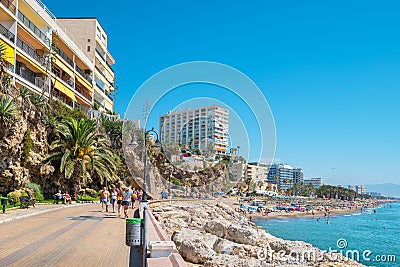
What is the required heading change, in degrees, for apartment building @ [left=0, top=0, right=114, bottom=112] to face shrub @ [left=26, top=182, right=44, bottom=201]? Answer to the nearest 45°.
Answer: approximately 45° to its right

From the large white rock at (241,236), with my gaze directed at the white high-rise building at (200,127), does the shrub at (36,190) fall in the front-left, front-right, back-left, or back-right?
front-left

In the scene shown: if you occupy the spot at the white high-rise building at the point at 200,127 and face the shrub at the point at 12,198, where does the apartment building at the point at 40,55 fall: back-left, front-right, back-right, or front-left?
front-right

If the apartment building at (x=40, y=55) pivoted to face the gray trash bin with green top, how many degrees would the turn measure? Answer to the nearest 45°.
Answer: approximately 45° to its right

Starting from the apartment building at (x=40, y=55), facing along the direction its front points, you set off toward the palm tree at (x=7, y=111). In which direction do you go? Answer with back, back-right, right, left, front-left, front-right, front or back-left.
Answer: front-right

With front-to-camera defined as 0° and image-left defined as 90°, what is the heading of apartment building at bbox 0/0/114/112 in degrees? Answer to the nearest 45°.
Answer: approximately 315°

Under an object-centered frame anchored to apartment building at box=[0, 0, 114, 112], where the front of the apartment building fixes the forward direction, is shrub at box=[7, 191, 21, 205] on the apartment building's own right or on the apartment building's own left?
on the apartment building's own right
